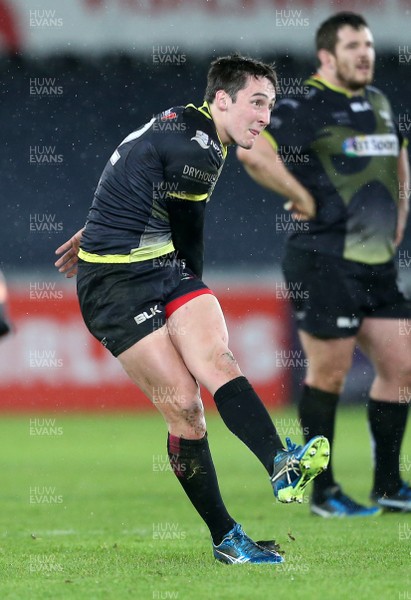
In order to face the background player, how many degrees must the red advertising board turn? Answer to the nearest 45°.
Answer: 0° — it already faces them

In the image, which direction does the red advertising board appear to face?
toward the camera

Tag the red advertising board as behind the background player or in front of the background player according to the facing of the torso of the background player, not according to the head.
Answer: behind
